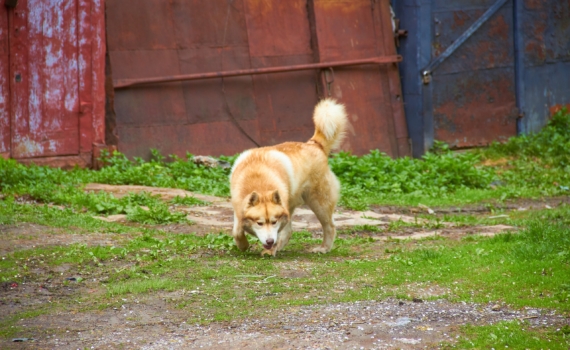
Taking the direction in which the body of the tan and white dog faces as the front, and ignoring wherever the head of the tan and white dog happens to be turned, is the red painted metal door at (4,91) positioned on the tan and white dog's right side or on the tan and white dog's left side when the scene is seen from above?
on the tan and white dog's right side

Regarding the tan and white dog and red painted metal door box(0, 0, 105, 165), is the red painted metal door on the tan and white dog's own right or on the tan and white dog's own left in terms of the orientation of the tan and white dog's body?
on the tan and white dog's own right

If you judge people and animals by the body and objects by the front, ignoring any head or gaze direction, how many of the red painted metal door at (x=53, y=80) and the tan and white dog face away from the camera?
0

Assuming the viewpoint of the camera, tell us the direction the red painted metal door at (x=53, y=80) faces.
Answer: facing the viewer

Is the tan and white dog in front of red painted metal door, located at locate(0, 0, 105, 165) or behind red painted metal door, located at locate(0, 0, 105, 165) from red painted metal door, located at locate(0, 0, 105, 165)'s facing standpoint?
in front
